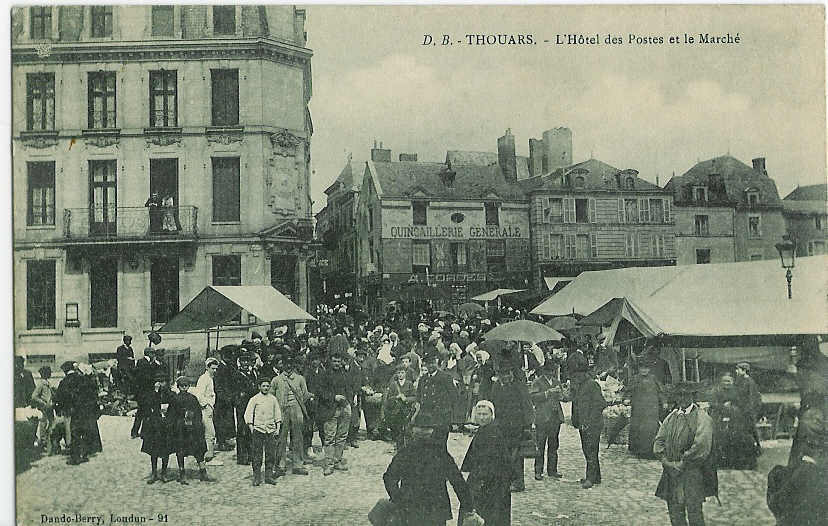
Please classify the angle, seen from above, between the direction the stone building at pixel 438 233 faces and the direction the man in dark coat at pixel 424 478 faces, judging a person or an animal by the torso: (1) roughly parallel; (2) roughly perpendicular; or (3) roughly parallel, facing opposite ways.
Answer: roughly parallel, facing opposite ways

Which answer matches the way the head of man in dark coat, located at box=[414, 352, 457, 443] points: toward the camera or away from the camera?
toward the camera

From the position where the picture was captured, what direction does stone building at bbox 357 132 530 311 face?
facing the viewer

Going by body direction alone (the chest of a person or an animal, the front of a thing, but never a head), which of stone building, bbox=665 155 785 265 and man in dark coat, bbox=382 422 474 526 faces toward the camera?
the stone building

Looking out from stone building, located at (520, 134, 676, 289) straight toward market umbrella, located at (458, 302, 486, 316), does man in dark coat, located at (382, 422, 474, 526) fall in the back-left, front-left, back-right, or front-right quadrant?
front-left

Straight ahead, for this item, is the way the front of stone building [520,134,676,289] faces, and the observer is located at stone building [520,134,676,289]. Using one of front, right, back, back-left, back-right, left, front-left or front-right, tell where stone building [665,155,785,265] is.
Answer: left

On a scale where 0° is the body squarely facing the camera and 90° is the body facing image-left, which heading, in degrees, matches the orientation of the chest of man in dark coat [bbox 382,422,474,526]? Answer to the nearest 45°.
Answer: approximately 180°

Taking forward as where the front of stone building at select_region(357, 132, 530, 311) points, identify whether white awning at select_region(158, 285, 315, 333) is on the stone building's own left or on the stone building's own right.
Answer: on the stone building's own right

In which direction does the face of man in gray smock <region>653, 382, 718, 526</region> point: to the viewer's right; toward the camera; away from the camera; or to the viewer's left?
toward the camera

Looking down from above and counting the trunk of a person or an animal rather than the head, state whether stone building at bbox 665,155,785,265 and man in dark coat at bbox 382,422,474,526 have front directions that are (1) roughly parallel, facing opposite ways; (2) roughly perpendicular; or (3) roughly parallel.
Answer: roughly parallel, facing opposite ways

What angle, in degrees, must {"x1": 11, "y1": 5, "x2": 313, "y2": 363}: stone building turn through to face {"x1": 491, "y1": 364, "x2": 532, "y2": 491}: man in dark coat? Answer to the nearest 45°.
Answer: approximately 45° to its left

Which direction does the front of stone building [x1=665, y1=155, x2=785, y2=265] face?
toward the camera

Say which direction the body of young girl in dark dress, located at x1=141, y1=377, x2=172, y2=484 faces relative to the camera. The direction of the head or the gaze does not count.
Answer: toward the camera
